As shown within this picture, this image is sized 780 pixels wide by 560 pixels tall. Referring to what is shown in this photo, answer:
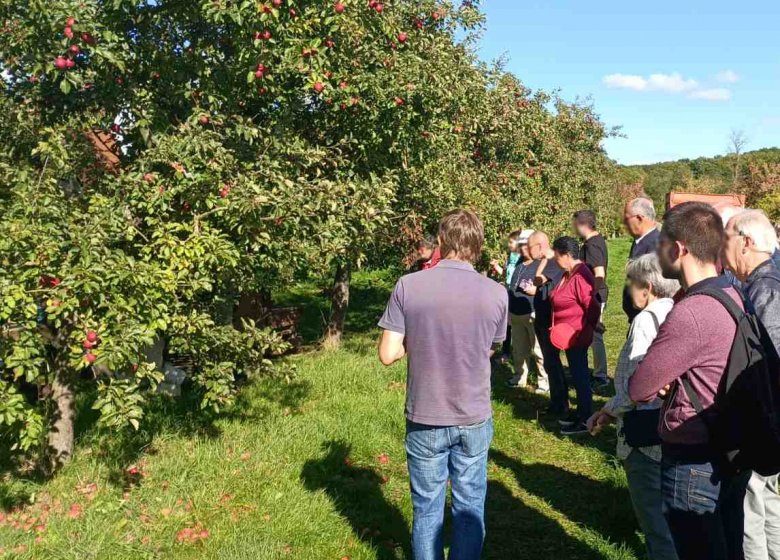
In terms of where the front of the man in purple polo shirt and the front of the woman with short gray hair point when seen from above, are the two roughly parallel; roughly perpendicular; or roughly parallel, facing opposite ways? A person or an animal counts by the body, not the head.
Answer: roughly perpendicular

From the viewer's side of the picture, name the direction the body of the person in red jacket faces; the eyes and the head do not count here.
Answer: to the viewer's left

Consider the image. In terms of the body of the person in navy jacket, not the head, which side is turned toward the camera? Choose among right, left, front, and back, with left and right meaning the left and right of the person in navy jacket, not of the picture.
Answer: left

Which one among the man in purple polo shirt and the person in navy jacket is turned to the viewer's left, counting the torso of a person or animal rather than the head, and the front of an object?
the person in navy jacket

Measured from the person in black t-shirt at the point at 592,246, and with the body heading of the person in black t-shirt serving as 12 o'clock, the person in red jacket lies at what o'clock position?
The person in red jacket is roughly at 9 o'clock from the person in black t-shirt.

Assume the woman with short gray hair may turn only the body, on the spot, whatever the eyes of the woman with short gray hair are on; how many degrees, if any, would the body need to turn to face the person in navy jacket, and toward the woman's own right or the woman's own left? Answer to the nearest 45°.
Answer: approximately 90° to the woman's own right

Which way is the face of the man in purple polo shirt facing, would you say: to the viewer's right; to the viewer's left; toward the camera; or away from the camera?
away from the camera

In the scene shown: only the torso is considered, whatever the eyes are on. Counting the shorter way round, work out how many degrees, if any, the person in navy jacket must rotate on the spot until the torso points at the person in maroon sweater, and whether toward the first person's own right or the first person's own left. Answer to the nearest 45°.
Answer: approximately 90° to the first person's own left

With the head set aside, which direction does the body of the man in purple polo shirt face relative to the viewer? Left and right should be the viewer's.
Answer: facing away from the viewer

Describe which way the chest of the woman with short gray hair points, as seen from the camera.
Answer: to the viewer's left

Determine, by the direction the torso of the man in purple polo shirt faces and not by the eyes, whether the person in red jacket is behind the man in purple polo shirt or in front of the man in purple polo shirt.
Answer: in front

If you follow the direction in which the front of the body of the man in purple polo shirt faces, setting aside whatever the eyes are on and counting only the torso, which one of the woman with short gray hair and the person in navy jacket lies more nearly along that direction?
the person in navy jacket

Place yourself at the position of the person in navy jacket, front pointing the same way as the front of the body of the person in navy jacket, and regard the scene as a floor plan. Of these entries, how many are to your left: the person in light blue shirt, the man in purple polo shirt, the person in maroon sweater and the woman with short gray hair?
3
